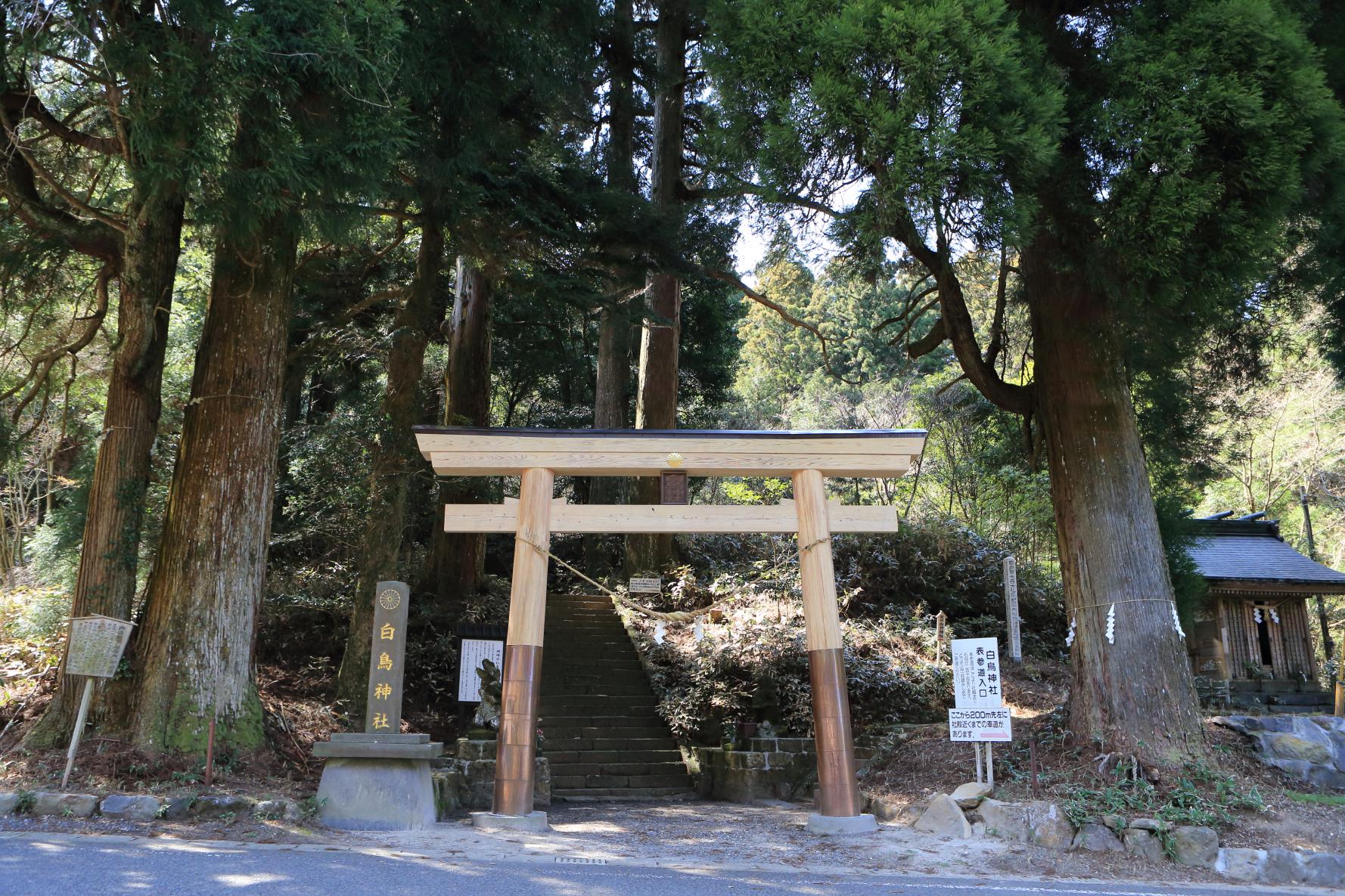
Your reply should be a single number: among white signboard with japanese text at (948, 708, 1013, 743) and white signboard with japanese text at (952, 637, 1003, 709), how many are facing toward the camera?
2

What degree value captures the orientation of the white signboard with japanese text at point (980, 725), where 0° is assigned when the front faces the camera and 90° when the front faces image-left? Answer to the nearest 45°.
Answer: approximately 0°

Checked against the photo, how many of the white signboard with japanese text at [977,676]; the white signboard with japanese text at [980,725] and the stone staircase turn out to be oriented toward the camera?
3

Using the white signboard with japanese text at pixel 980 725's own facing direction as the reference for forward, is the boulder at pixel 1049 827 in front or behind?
in front
